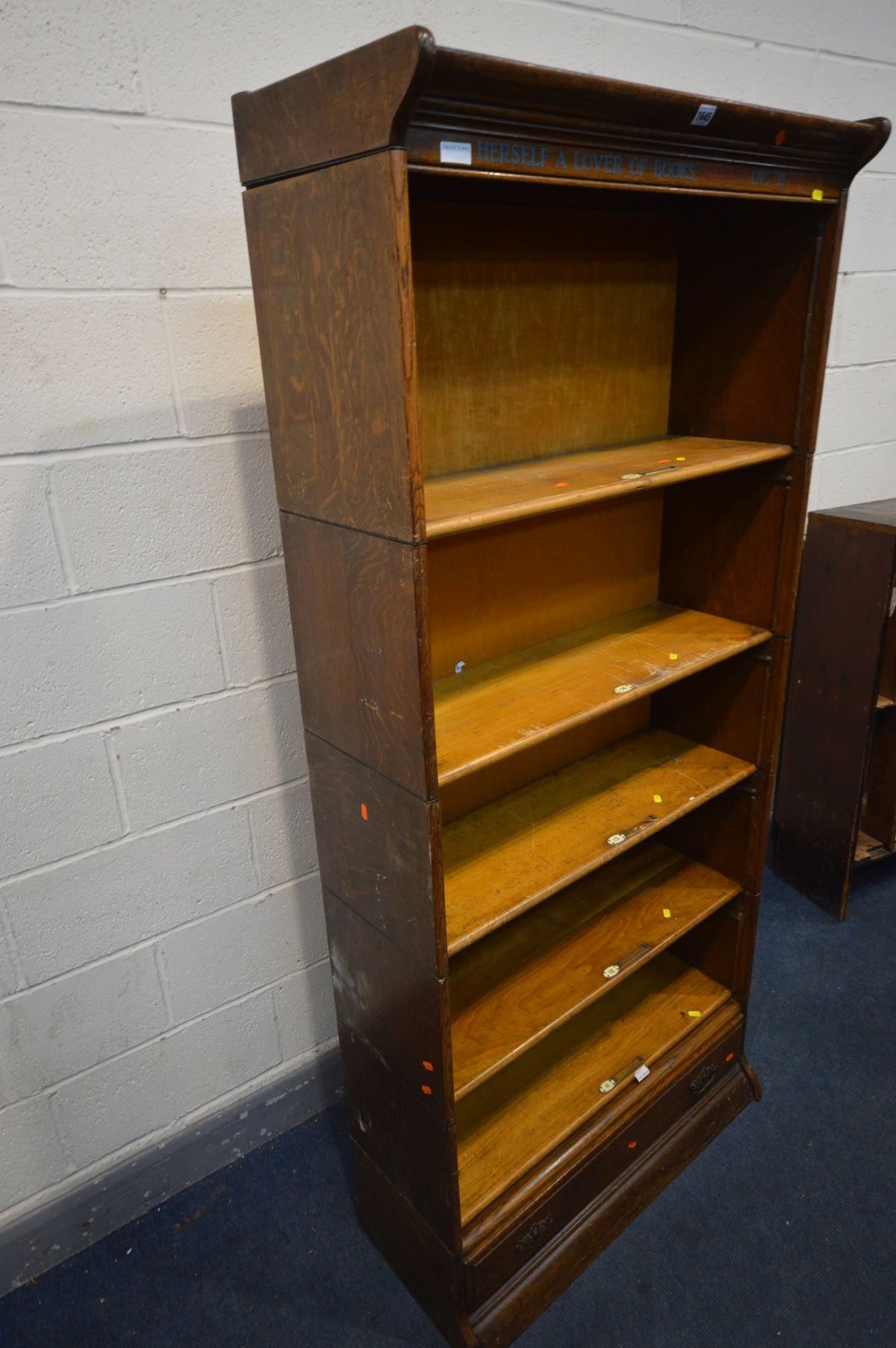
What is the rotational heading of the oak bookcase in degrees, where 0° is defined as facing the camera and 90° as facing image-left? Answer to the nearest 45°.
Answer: approximately 315°

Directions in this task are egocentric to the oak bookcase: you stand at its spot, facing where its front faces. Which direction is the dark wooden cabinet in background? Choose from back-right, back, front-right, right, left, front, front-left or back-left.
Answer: left

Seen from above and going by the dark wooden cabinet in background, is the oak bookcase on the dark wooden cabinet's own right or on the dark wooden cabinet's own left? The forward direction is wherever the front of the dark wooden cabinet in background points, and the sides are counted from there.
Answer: on the dark wooden cabinet's own right

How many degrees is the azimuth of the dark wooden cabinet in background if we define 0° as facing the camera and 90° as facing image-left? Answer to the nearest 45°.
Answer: approximately 315°

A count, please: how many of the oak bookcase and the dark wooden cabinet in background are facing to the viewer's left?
0
